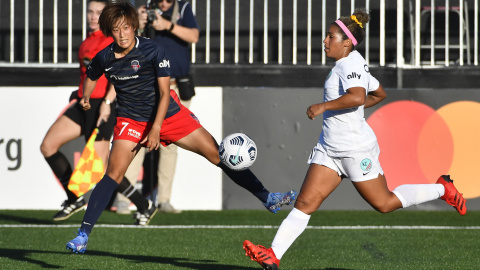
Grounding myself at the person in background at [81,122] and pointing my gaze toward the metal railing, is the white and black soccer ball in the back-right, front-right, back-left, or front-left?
back-right

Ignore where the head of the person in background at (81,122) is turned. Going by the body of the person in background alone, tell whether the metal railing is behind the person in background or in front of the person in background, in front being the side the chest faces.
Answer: behind
